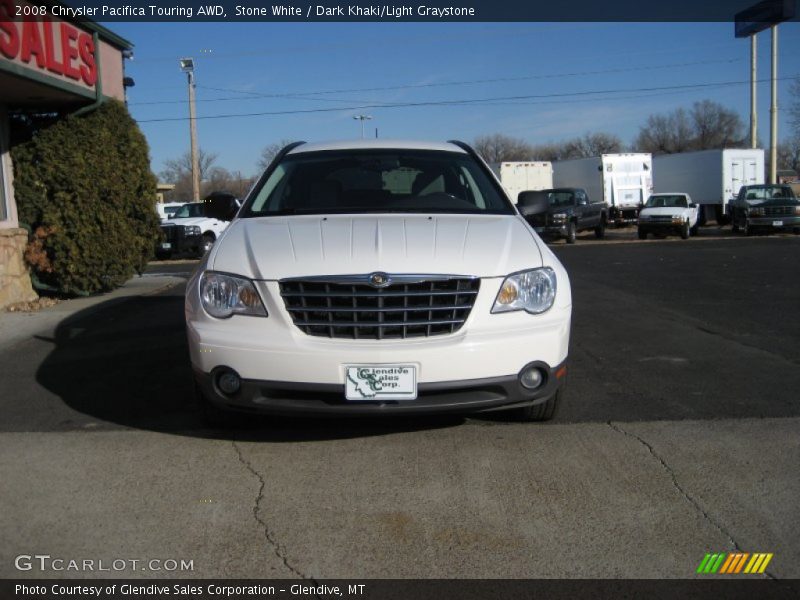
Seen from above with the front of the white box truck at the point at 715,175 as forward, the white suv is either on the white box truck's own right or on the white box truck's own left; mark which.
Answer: on the white box truck's own left

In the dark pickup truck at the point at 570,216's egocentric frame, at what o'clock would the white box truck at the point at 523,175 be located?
The white box truck is roughly at 4 o'clock from the dark pickup truck.

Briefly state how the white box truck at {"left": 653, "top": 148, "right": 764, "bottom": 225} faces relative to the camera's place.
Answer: facing away from the viewer and to the left of the viewer

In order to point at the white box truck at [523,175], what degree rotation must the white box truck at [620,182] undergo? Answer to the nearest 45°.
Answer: approximately 45° to its left

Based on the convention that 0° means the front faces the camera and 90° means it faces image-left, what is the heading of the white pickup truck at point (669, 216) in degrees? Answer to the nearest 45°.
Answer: approximately 45°

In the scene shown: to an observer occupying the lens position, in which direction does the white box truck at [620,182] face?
facing away from the viewer and to the left of the viewer

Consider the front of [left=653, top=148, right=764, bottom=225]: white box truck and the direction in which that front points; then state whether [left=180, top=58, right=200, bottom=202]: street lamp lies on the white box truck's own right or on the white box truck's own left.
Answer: on the white box truck's own left

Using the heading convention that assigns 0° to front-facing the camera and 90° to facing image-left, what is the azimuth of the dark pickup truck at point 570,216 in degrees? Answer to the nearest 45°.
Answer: approximately 45°
